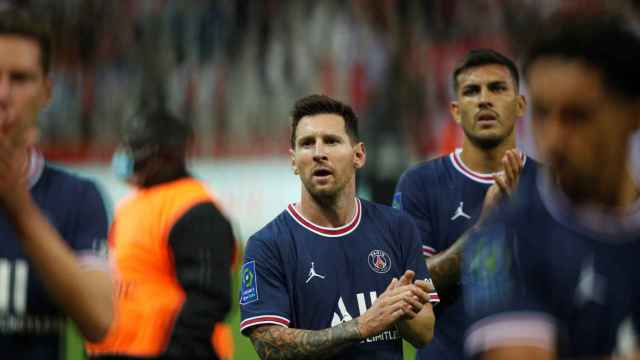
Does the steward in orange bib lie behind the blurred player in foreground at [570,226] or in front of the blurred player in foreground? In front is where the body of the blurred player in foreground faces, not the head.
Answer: behind

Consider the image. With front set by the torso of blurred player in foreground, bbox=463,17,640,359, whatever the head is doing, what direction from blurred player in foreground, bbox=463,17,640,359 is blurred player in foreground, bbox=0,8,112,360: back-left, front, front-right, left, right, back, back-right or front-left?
right

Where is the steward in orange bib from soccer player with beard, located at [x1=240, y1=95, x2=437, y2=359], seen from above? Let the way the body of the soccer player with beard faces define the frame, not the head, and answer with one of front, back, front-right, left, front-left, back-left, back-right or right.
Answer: back-right

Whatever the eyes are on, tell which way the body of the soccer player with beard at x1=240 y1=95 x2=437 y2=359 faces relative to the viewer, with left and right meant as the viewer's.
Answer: facing the viewer

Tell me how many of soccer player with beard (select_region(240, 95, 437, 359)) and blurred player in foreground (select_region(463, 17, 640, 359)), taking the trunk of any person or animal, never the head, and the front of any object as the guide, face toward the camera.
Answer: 2

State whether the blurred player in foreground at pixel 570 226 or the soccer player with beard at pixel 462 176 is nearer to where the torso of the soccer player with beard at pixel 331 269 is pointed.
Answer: the blurred player in foreground

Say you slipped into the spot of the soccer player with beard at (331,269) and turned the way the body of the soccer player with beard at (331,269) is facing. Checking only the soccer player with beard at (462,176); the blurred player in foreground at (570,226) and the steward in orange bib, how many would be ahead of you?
1

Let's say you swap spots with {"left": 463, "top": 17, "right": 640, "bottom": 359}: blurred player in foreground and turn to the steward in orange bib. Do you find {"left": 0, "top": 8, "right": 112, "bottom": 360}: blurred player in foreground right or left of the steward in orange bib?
left

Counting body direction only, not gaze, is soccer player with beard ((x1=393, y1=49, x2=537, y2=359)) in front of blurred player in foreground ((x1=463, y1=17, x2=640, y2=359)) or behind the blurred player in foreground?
behind
